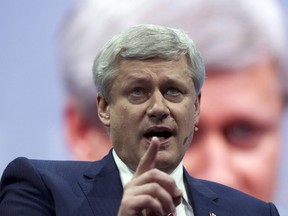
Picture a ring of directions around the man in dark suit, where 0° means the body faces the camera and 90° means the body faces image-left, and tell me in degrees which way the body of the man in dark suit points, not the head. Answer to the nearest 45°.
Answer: approximately 0°
